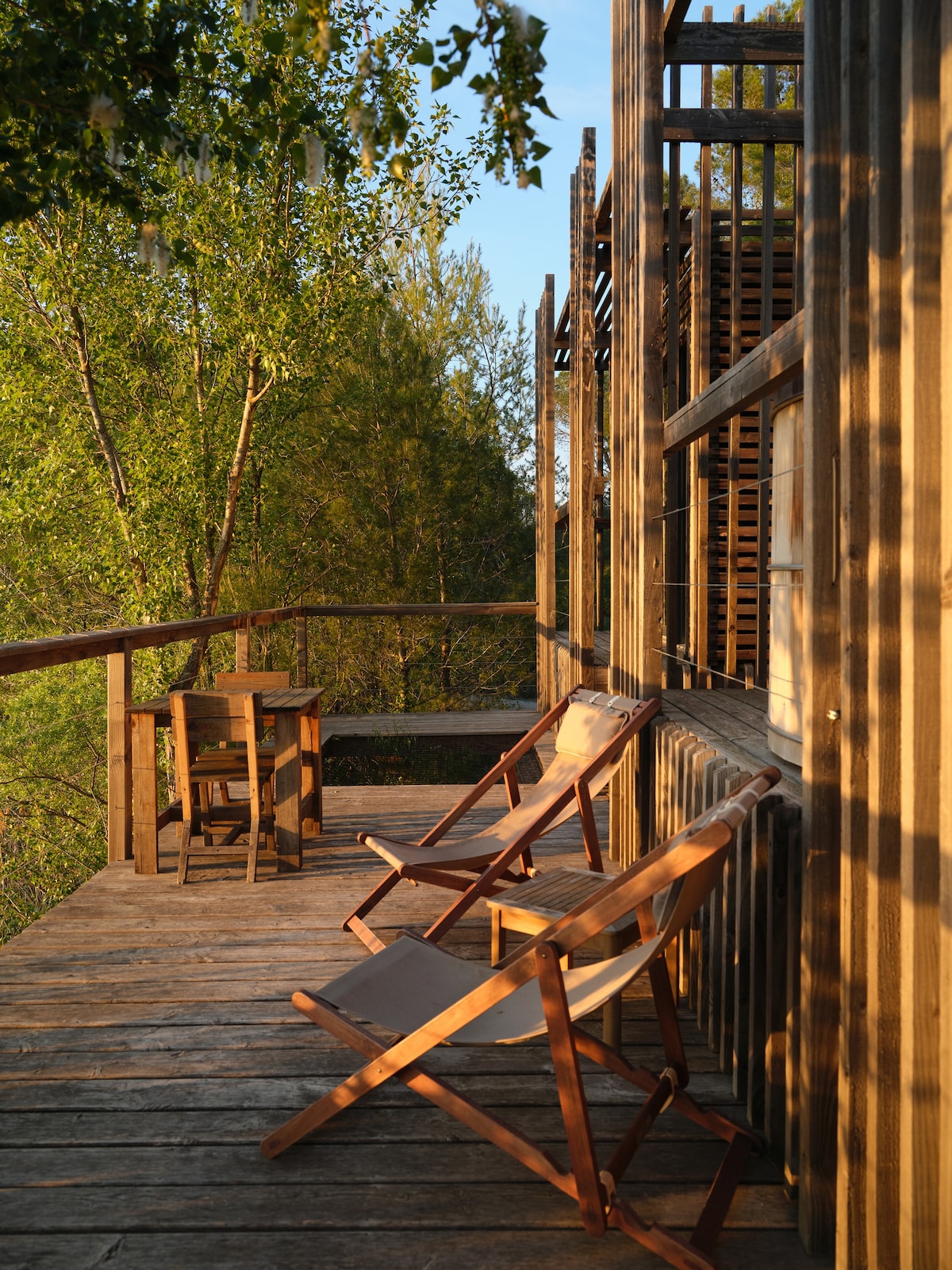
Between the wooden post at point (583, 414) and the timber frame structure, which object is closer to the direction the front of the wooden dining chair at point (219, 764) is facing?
the wooden post

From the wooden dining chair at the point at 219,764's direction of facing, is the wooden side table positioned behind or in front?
behind

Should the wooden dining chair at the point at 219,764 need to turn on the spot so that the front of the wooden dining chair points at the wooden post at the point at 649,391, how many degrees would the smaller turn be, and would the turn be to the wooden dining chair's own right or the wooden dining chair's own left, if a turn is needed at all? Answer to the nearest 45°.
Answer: approximately 135° to the wooden dining chair's own right

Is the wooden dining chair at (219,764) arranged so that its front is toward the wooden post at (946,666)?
no

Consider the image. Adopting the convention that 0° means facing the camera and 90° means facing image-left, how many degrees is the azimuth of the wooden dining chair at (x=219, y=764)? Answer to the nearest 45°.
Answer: approximately 180°

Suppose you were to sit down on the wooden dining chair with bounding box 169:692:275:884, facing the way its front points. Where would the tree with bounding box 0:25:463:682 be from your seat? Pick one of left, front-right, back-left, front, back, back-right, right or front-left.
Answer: front

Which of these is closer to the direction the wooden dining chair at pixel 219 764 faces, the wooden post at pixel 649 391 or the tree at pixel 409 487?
the tree

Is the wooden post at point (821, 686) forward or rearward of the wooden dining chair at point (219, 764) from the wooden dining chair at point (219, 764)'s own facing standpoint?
rearward

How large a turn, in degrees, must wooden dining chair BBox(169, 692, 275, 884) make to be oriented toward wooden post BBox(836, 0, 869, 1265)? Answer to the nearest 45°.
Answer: approximately 180°
